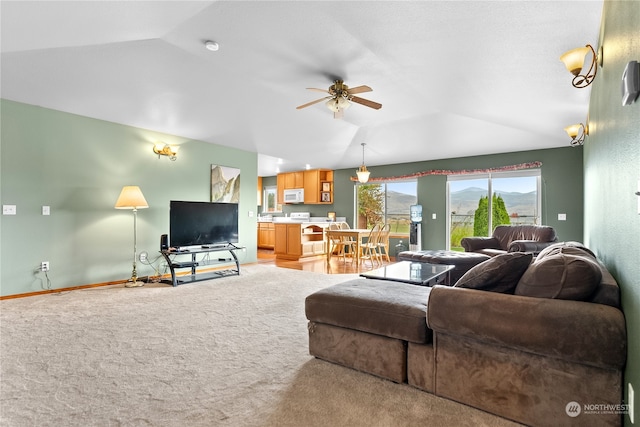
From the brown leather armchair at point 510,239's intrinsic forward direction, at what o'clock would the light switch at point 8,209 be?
The light switch is roughly at 12 o'clock from the brown leather armchair.

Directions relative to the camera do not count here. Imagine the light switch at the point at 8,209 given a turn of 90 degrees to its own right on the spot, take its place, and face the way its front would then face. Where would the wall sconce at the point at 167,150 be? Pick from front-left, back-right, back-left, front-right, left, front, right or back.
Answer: back

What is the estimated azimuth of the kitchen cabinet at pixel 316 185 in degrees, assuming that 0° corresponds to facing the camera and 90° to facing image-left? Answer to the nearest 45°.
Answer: approximately 45°

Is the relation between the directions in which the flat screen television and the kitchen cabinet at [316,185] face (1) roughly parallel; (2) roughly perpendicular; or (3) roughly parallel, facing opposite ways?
roughly perpendicular

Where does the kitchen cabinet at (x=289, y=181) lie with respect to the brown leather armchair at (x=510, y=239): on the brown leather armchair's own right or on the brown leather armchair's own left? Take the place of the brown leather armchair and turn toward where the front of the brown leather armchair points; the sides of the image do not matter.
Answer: on the brown leather armchair's own right

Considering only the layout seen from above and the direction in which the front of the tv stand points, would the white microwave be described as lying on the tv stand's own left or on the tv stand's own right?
on the tv stand's own left

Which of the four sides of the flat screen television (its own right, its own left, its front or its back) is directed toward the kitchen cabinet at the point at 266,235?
left

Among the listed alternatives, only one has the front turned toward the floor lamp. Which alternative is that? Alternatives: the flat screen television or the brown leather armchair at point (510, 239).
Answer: the brown leather armchair

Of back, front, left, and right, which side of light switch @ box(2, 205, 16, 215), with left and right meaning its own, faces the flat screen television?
left

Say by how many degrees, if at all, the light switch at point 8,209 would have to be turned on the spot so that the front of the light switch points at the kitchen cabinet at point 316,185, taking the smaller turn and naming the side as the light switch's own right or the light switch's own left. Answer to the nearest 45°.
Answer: approximately 90° to the light switch's own left

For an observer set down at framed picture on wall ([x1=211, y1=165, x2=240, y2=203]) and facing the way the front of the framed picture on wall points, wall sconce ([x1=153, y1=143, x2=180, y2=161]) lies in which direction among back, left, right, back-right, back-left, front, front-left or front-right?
right
